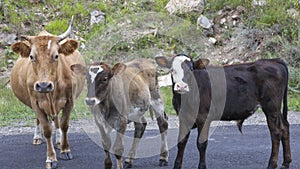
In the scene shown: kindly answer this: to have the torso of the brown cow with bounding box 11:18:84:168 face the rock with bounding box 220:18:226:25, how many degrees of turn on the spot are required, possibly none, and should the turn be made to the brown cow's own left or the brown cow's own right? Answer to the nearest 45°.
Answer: approximately 135° to the brown cow's own left

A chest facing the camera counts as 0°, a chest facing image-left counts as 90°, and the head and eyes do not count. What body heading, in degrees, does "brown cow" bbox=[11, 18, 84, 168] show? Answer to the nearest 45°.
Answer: approximately 0°

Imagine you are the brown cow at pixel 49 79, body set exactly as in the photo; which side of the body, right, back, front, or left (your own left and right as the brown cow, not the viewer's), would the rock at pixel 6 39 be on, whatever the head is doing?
back

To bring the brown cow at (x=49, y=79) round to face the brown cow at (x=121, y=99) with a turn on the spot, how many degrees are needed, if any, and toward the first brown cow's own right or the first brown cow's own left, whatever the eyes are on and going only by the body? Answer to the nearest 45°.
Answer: approximately 45° to the first brown cow's own left

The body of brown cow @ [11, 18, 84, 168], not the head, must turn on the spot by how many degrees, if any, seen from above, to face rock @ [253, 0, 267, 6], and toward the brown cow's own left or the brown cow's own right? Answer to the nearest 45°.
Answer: approximately 135° to the brown cow's own left

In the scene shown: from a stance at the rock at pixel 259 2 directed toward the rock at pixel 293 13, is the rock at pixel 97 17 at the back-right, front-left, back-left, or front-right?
back-right

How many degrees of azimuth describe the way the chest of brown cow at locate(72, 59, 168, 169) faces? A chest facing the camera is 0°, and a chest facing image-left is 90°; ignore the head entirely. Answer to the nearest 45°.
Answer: approximately 45°

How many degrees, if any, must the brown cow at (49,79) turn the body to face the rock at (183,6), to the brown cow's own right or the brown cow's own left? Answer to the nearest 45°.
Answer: approximately 135° to the brown cow's own left

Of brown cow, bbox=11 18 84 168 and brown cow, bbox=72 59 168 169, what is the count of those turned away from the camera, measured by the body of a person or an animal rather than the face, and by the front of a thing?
0
